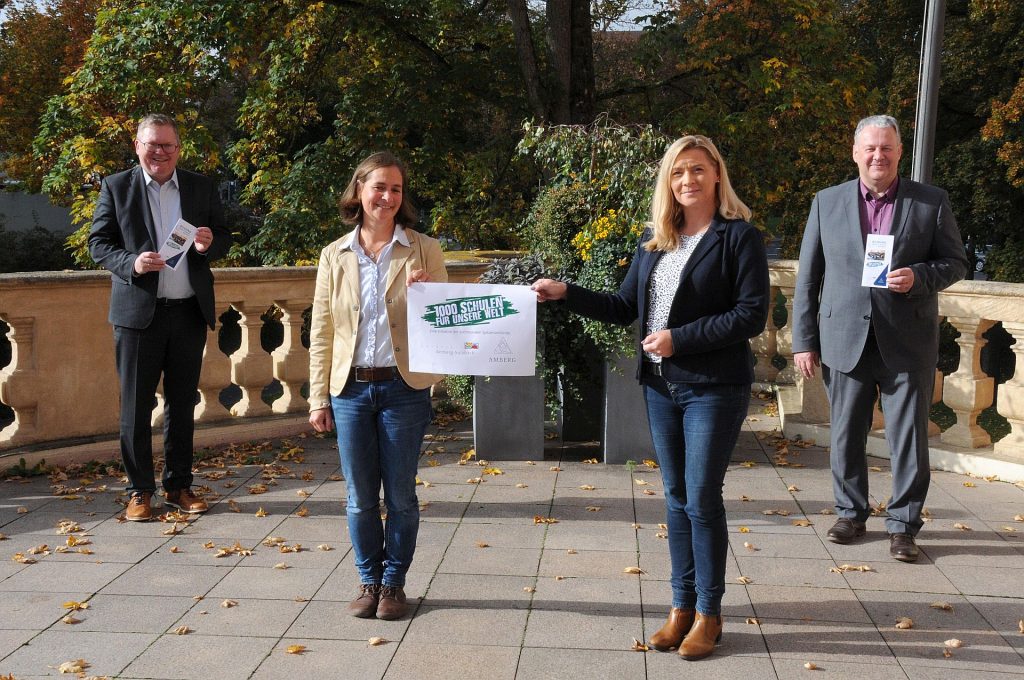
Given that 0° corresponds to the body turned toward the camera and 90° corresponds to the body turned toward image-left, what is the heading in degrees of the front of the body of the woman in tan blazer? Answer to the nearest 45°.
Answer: approximately 0°

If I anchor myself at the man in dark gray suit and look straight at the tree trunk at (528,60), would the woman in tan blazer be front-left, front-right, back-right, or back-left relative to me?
back-right

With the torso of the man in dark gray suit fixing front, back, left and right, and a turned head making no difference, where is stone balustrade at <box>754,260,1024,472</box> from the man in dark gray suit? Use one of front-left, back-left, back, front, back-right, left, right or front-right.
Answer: left

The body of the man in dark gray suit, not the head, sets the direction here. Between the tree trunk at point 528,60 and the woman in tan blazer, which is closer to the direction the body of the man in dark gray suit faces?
the woman in tan blazer

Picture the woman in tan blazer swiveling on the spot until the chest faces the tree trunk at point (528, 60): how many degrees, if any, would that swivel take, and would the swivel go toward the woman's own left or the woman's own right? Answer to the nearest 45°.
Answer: approximately 180°

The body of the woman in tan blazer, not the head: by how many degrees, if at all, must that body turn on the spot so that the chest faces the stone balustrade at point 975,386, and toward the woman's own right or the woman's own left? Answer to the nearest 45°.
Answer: approximately 135° to the woman's own left

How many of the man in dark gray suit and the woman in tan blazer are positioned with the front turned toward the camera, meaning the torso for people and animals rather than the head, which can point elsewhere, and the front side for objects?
2

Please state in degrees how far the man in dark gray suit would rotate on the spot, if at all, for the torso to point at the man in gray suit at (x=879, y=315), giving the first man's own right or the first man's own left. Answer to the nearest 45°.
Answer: approximately 45° to the first man's own left
